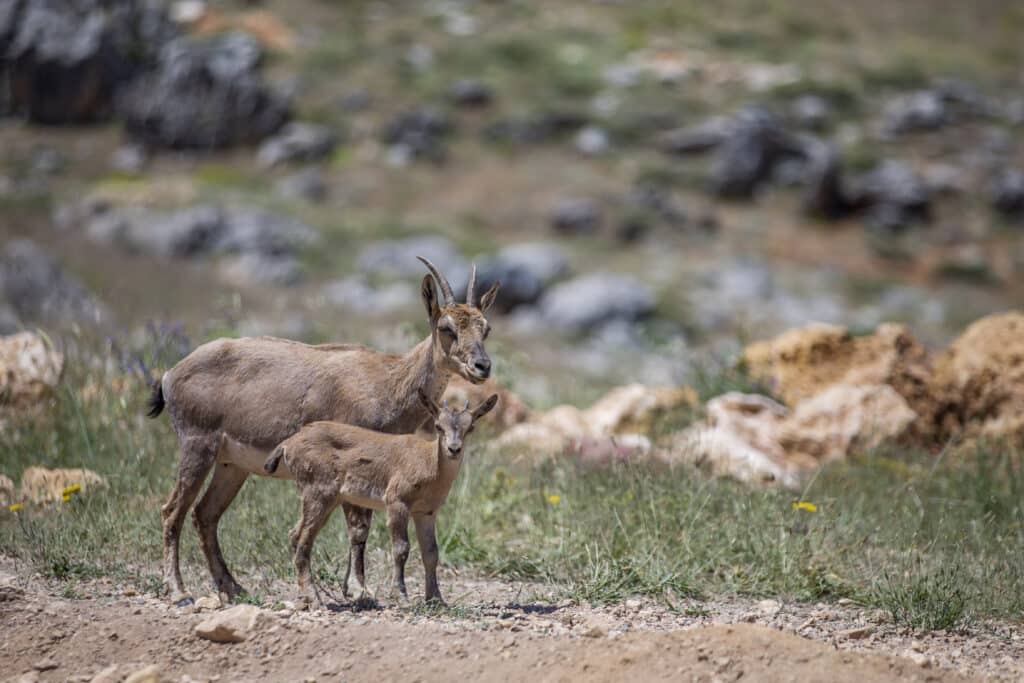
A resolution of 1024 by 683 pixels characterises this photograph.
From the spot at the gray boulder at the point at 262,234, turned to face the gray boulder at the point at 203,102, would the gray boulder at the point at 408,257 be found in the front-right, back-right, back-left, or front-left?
back-right

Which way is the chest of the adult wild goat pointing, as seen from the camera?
to the viewer's right

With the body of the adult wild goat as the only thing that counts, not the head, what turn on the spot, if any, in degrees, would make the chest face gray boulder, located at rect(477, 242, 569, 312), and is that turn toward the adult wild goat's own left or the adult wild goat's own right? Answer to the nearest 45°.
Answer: approximately 90° to the adult wild goat's own left

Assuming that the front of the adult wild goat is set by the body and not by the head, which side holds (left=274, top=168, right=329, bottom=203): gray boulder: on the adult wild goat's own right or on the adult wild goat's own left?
on the adult wild goat's own left

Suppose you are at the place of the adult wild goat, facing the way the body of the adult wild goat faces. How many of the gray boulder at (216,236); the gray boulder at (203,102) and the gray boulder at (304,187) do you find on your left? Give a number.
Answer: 3

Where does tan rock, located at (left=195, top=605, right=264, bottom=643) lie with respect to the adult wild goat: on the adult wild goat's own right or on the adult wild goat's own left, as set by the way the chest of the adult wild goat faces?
on the adult wild goat's own right

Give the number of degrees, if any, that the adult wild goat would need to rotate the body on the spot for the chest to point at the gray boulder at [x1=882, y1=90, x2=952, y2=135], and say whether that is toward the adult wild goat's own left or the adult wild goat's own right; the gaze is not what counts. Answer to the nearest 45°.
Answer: approximately 45° to the adult wild goat's own left

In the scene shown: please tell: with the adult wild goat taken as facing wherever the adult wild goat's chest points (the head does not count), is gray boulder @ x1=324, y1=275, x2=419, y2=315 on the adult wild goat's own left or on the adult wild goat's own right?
on the adult wild goat's own left

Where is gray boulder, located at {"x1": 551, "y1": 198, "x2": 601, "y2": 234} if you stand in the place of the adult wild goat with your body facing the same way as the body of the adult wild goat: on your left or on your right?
on your left

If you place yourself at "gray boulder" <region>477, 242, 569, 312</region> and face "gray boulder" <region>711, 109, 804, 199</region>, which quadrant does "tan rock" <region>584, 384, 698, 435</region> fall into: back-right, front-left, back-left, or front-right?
back-right

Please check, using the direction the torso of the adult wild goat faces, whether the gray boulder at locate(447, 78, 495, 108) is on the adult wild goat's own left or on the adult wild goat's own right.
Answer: on the adult wild goat's own left
